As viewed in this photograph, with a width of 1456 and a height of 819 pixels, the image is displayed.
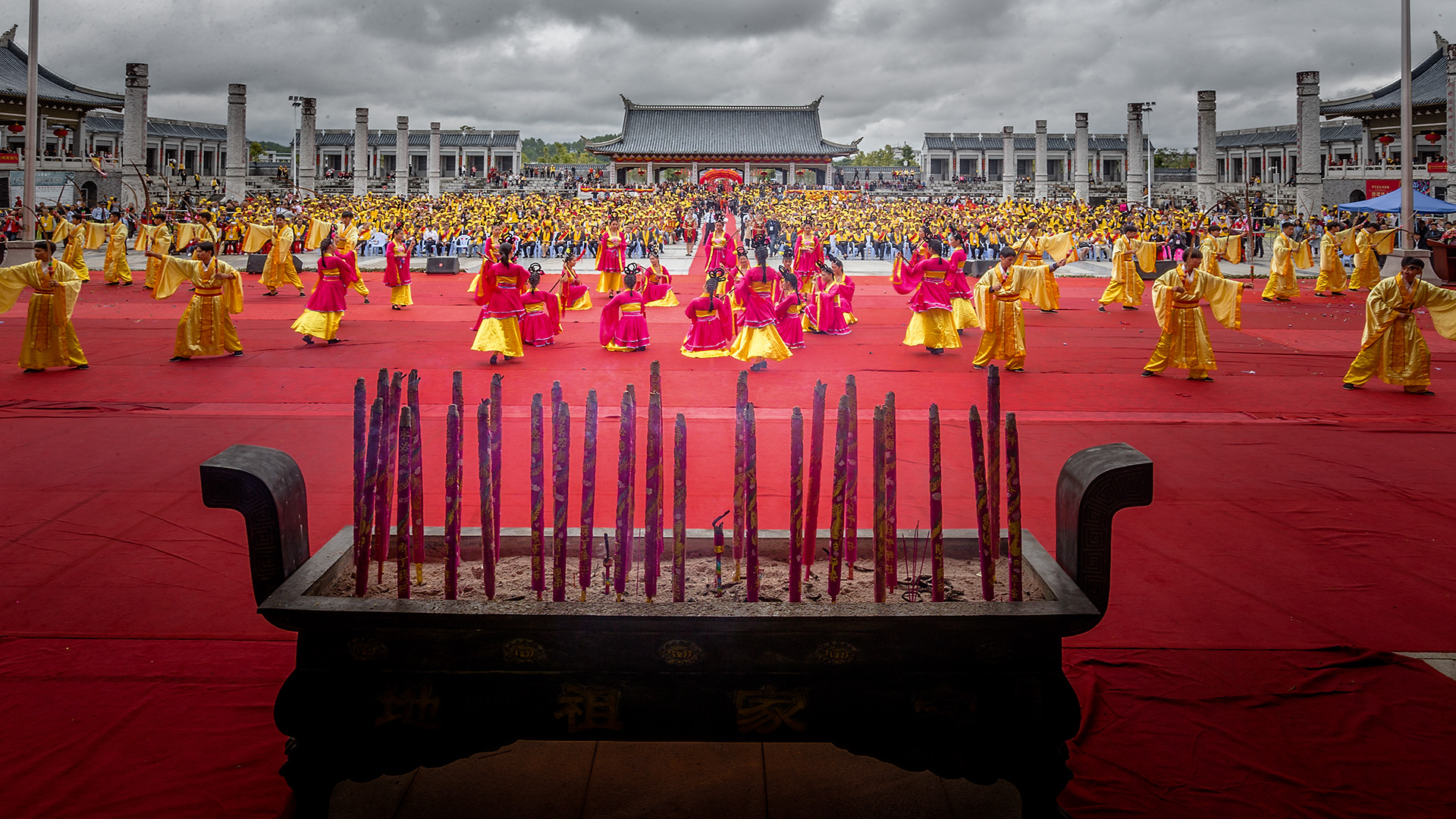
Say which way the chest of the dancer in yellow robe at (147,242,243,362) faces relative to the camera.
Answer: toward the camera

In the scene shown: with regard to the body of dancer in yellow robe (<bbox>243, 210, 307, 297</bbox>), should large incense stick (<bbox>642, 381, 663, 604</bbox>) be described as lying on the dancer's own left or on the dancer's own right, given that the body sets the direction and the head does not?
on the dancer's own left

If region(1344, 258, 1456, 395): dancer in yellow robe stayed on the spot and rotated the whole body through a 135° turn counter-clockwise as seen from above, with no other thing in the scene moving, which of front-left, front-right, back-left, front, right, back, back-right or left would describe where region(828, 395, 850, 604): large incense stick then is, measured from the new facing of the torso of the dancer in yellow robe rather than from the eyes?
back-right

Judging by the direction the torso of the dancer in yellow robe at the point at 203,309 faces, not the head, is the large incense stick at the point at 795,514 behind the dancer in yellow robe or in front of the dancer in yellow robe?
in front

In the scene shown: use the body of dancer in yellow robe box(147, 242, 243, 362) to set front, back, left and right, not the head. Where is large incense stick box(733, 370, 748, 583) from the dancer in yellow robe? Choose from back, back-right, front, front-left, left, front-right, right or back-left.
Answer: front

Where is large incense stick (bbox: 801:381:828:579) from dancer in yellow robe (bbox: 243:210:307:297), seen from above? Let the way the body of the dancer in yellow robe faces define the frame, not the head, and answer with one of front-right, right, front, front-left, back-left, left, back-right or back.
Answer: front-left

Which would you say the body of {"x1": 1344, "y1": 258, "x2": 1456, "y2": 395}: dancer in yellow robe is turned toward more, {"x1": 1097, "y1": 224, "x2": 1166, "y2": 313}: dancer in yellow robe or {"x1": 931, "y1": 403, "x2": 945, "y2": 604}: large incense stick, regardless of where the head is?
the large incense stick

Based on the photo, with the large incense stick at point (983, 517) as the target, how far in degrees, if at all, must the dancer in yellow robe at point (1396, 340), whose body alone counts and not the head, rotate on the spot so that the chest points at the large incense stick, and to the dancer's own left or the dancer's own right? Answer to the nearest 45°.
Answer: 0° — they already face it

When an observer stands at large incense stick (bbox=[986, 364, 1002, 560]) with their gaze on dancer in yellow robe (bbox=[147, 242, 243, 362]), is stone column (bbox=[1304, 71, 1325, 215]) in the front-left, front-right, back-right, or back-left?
front-right

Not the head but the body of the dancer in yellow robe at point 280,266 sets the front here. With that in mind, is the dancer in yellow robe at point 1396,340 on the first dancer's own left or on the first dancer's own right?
on the first dancer's own left

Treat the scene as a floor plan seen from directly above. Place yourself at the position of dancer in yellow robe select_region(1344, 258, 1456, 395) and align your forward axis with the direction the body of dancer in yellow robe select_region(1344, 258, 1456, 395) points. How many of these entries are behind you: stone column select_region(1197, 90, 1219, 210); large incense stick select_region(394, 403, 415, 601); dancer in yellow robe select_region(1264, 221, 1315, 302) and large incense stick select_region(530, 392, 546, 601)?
2

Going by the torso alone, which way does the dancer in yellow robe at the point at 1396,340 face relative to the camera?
toward the camera
